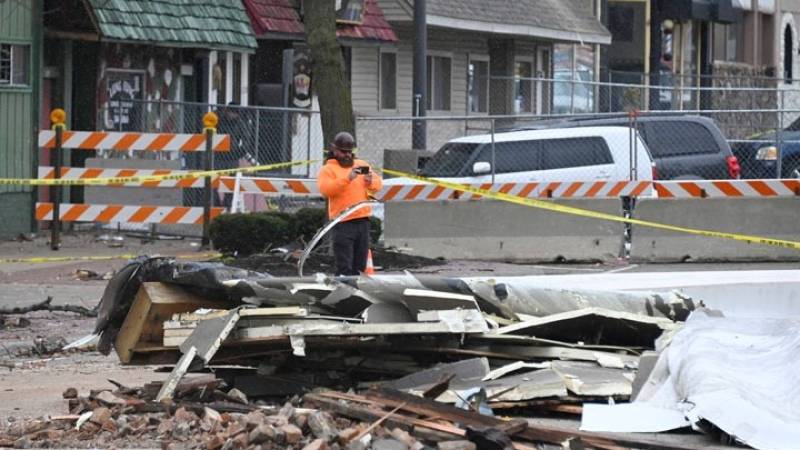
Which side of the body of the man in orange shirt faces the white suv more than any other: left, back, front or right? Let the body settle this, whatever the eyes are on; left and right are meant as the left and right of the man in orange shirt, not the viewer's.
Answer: back

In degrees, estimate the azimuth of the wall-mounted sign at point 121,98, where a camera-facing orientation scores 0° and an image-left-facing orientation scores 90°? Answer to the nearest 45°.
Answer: approximately 0°

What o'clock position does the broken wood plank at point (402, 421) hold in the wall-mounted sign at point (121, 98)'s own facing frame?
The broken wood plank is roughly at 12 o'clock from the wall-mounted sign.

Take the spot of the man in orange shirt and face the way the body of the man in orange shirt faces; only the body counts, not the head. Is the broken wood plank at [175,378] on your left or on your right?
on your right

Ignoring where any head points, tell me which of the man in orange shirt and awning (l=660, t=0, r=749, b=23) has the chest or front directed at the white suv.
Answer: the awning

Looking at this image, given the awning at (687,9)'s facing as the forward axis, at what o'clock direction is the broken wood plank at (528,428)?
The broken wood plank is roughly at 12 o'clock from the awning.

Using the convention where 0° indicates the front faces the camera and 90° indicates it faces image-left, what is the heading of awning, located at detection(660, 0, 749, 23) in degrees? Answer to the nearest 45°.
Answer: approximately 0°

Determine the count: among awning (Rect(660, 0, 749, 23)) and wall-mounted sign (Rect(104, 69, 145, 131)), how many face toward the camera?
2

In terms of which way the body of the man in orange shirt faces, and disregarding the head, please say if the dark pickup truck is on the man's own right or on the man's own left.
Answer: on the man's own left

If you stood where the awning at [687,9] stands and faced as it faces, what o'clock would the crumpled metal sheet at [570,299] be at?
The crumpled metal sheet is roughly at 12 o'clock from the awning.
